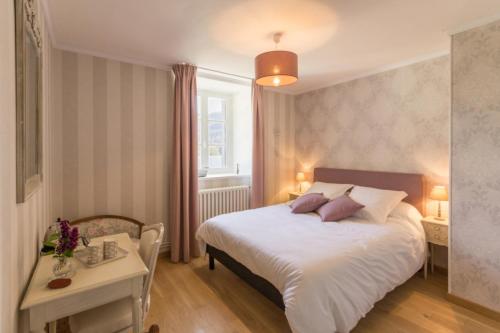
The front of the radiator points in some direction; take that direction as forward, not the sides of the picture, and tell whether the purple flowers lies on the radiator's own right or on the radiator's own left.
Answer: on the radiator's own right

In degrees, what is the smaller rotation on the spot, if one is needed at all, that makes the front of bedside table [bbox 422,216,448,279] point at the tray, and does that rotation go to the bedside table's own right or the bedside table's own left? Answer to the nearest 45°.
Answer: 0° — it already faces it

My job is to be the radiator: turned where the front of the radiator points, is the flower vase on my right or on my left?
on my right

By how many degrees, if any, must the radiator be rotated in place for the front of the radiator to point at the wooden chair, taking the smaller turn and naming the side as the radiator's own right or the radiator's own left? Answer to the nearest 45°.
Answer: approximately 45° to the radiator's own right

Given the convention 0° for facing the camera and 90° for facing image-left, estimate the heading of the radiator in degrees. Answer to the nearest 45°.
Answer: approximately 315°
